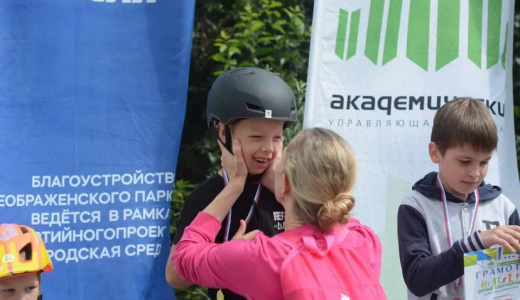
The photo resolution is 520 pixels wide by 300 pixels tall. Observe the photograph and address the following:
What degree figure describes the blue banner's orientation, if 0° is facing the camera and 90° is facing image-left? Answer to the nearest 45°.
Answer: approximately 0°

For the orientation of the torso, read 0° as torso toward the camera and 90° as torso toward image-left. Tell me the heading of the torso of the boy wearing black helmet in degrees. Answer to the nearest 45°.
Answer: approximately 315°

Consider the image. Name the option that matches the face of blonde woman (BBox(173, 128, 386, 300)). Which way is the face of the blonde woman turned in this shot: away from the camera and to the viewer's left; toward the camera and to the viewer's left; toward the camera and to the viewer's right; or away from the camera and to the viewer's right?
away from the camera and to the viewer's left

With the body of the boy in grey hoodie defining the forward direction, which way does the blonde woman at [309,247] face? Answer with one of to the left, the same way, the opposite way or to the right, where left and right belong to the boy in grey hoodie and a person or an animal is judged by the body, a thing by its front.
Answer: the opposite way

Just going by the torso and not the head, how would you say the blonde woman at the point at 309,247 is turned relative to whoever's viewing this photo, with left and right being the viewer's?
facing away from the viewer and to the left of the viewer

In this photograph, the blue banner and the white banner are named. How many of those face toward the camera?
2

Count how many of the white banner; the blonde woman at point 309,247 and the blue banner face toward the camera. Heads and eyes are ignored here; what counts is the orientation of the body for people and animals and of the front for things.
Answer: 2

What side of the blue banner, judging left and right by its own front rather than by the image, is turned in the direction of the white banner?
left

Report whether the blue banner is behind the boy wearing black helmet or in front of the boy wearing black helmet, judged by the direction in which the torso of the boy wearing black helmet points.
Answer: behind
